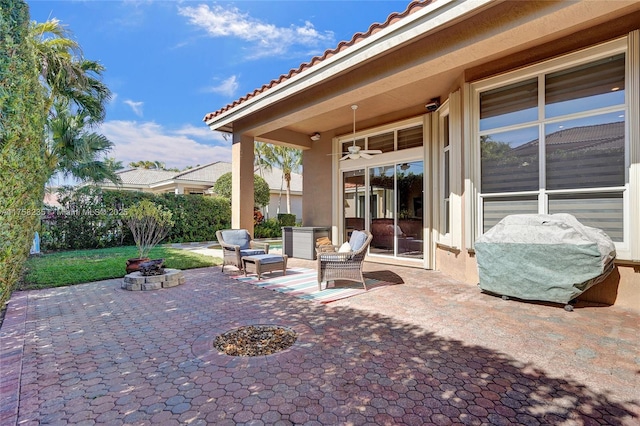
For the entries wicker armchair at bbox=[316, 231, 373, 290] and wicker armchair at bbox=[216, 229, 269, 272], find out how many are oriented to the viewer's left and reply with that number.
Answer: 1

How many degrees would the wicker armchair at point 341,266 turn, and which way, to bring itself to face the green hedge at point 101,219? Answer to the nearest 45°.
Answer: approximately 45° to its right

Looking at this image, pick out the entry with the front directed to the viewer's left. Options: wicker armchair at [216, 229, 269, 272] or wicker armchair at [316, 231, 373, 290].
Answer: wicker armchair at [316, 231, 373, 290]

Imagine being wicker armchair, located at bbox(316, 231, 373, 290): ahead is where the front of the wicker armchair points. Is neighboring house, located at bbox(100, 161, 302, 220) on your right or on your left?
on your right

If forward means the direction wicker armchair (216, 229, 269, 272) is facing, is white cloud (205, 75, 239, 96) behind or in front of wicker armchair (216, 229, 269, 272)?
behind

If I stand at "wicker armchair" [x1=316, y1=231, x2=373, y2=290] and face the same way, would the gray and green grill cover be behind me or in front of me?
behind

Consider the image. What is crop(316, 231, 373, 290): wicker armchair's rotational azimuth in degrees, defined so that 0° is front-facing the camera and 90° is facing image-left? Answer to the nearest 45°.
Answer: approximately 90°

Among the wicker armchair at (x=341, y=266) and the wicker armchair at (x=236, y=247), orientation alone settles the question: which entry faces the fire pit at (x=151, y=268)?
the wicker armchair at (x=341, y=266)

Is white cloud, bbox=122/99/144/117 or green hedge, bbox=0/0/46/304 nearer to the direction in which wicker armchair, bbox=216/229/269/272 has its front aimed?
the green hedge

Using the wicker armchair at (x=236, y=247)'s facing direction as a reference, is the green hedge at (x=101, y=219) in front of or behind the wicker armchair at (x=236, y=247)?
behind

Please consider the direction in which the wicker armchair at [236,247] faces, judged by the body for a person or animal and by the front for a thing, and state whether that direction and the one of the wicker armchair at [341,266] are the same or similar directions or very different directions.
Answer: very different directions

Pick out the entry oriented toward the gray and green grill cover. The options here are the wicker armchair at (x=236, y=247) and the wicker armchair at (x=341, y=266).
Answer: the wicker armchair at (x=236, y=247)
